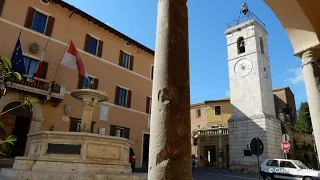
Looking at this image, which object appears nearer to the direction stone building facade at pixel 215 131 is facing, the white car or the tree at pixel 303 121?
the white car

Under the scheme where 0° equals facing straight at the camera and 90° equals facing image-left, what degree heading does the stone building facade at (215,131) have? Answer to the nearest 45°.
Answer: approximately 0°

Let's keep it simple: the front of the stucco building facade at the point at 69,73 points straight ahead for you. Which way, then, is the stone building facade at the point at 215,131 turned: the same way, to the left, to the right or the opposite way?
to the right

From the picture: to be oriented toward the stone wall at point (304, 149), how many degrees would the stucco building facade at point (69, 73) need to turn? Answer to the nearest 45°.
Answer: approximately 45° to its left

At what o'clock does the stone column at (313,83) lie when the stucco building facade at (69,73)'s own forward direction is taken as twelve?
The stone column is roughly at 1 o'clock from the stucco building facade.

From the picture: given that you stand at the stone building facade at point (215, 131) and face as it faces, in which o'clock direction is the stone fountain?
The stone fountain is roughly at 12 o'clock from the stone building facade.

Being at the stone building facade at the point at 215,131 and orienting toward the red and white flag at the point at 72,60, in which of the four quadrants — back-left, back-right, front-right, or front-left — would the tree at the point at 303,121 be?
back-left

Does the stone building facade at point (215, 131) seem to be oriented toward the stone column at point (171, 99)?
yes

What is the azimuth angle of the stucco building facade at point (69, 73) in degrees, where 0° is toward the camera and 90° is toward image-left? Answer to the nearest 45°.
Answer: approximately 315°

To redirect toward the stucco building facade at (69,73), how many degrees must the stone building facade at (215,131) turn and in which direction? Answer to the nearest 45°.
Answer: approximately 45° to its right
